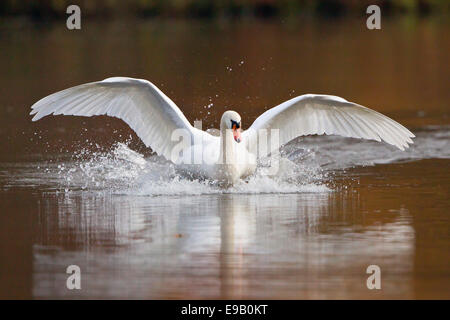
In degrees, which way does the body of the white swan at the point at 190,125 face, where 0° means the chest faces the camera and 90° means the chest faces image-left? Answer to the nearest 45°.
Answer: approximately 0°
